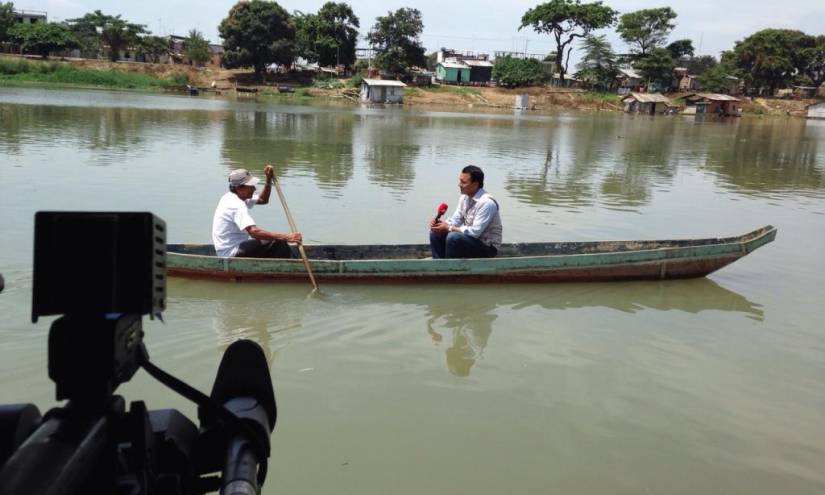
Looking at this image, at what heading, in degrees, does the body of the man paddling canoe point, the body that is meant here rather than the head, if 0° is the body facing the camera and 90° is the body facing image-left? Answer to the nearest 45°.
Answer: approximately 270°

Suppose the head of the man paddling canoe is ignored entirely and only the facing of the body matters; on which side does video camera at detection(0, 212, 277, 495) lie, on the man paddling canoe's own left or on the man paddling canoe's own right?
on the man paddling canoe's own right

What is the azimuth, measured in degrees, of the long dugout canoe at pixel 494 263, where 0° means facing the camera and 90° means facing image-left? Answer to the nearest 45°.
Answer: approximately 270°

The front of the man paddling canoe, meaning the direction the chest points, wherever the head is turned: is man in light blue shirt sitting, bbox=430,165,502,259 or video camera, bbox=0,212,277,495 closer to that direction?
the man in light blue shirt sitting
